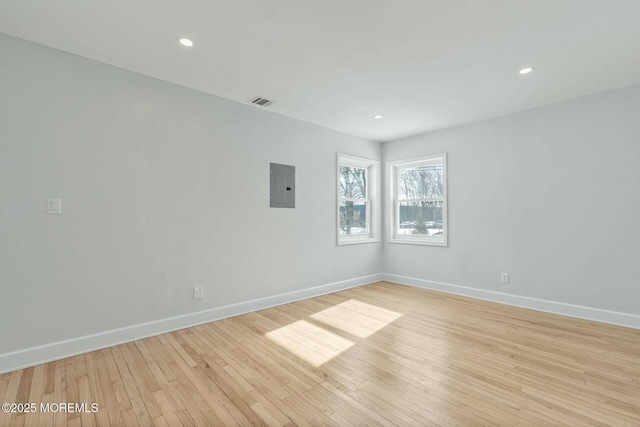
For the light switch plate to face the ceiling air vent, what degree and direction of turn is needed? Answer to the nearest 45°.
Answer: approximately 90° to its left

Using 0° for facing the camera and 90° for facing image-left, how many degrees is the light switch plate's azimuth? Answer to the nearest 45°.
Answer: approximately 0°

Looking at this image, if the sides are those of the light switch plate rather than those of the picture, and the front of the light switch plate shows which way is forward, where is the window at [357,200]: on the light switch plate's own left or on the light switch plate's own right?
on the light switch plate's own left
